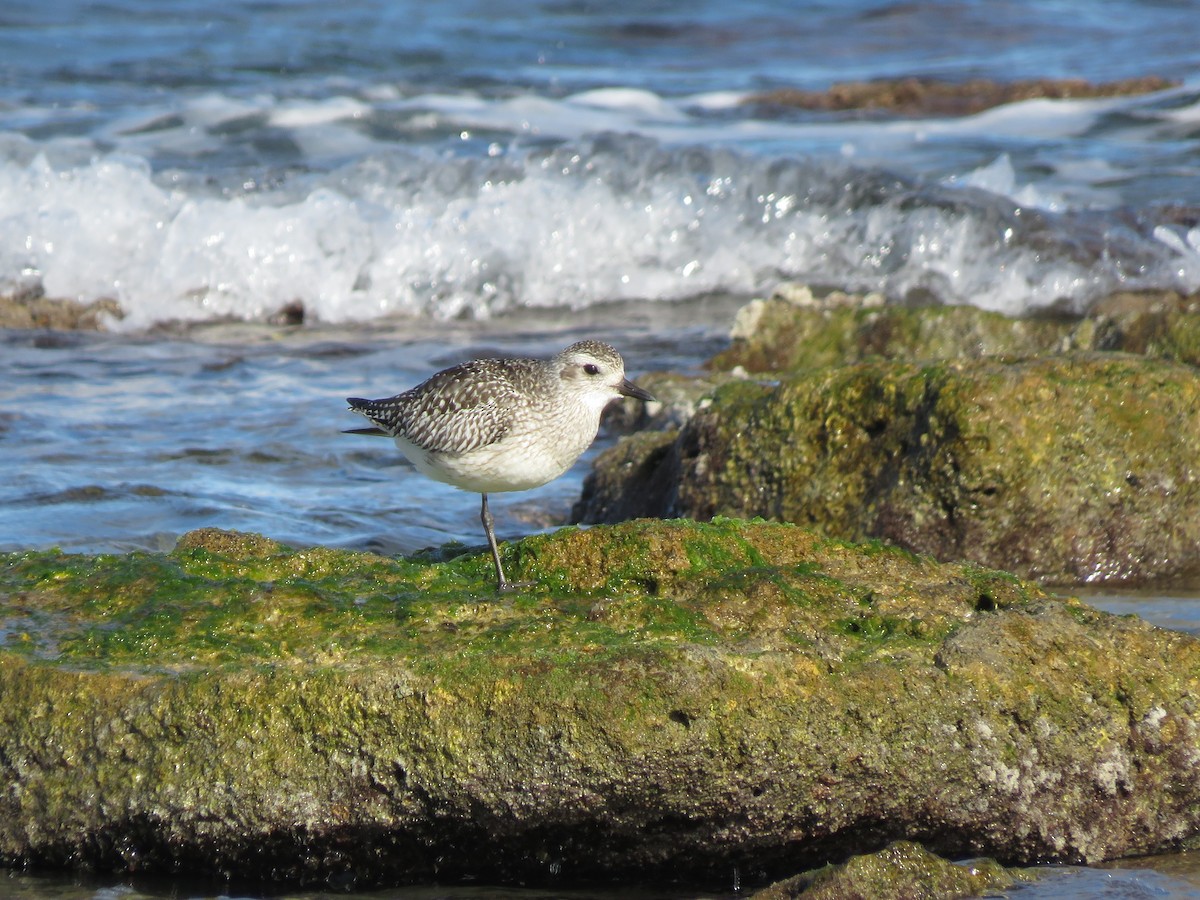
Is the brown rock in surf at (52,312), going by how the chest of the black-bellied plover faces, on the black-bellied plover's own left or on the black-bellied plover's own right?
on the black-bellied plover's own left

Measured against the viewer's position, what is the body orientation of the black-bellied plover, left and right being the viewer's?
facing to the right of the viewer

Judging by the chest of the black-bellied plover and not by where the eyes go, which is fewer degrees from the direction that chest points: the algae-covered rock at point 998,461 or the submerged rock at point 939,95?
the algae-covered rock

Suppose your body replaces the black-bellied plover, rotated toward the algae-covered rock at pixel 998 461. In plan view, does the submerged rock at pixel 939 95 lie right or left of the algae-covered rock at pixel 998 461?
left

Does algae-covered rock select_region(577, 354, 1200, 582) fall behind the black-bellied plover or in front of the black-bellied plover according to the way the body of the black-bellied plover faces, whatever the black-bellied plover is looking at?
in front

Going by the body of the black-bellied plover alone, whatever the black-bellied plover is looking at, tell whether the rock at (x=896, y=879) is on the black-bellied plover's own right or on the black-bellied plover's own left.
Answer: on the black-bellied plover's own right

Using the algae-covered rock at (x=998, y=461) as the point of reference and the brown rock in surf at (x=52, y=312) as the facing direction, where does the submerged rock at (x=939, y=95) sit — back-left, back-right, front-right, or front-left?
front-right

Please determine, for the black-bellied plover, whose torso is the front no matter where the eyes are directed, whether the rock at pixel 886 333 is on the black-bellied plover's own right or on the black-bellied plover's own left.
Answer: on the black-bellied plover's own left

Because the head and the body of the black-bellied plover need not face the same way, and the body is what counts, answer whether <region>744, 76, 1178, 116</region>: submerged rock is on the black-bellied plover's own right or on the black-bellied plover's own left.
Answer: on the black-bellied plover's own left

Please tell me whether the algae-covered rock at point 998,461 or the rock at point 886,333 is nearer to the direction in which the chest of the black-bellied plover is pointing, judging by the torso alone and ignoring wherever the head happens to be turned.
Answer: the algae-covered rock
